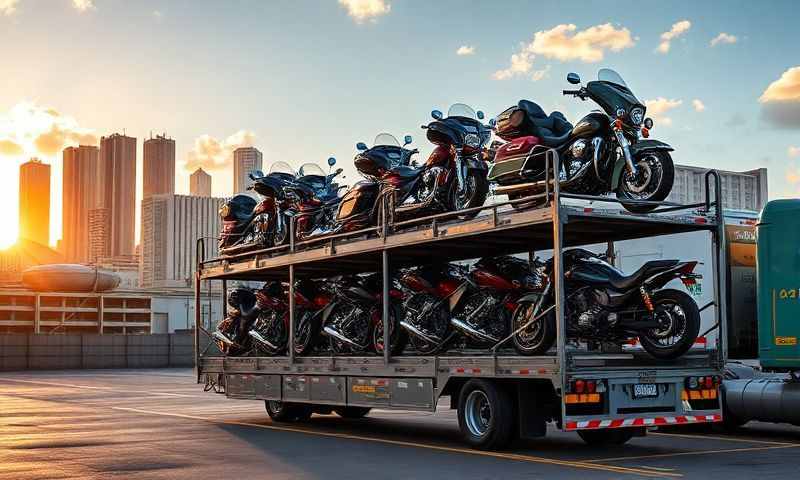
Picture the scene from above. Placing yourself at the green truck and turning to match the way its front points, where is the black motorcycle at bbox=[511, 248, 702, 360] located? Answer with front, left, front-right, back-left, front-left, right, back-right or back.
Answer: back-right

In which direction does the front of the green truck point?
to the viewer's right

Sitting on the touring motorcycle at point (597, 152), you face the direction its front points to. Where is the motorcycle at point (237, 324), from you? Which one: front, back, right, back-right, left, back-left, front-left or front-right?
back

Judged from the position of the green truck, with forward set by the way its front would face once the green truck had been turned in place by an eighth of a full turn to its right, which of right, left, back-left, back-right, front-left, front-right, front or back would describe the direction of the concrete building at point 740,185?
back-left

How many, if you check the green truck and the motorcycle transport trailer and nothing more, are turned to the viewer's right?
1

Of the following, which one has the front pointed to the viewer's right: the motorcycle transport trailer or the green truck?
the green truck

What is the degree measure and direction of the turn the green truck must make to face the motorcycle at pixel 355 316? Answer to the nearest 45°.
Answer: approximately 180°

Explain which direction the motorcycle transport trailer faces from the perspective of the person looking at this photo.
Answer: facing away from the viewer and to the left of the viewer

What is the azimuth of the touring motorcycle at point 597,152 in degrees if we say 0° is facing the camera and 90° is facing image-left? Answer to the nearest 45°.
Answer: approximately 315°

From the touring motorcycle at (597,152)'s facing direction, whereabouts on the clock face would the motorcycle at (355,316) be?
The motorcycle is roughly at 6 o'clock from the touring motorcycle.

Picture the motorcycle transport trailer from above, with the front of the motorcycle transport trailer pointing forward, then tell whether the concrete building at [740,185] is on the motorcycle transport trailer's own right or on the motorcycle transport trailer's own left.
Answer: on the motorcycle transport trailer's own right
